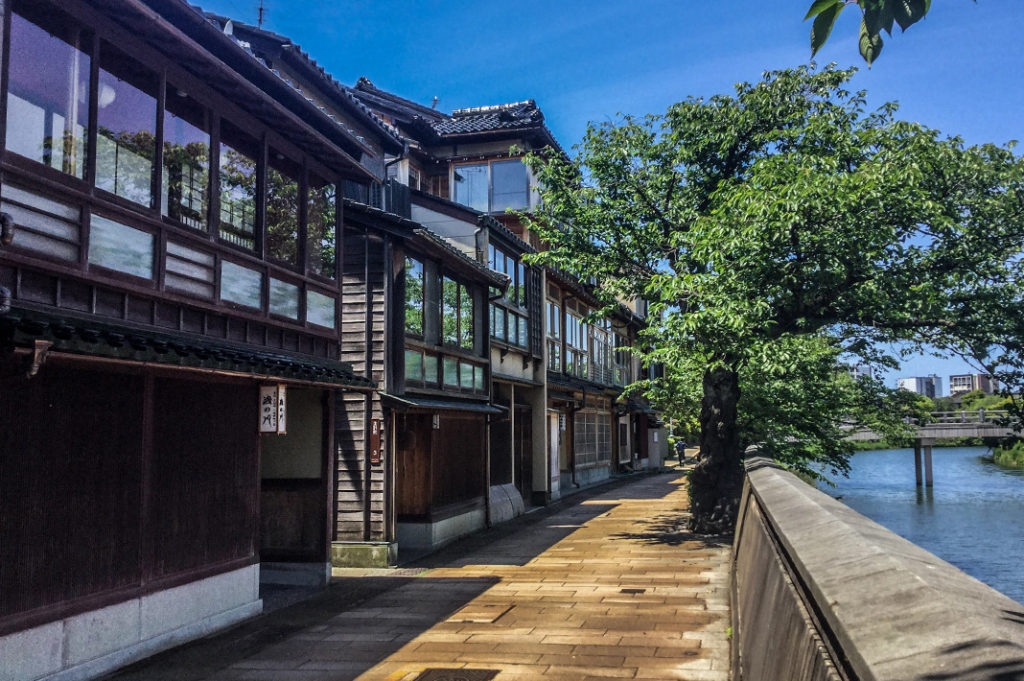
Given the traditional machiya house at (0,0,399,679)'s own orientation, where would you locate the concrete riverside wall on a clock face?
The concrete riverside wall is roughly at 1 o'clock from the traditional machiya house.

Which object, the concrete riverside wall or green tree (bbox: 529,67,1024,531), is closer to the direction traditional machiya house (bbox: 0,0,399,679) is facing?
the concrete riverside wall

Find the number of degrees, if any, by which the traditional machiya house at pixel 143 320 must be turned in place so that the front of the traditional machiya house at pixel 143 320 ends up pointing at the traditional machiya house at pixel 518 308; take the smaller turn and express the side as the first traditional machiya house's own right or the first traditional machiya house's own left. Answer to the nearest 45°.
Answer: approximately 90° to the first traditional machiya house's own left

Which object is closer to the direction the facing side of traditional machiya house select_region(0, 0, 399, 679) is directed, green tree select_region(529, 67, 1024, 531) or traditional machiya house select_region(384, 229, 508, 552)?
the green tree

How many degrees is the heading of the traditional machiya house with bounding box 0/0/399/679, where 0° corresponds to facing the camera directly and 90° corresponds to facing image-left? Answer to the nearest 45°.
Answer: approximately 315°

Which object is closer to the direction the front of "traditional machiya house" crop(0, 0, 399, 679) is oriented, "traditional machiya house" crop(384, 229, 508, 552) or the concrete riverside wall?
the concrete riverside wall

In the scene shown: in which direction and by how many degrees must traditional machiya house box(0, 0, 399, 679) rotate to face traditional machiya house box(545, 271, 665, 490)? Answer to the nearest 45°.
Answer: approximately 90° to its left

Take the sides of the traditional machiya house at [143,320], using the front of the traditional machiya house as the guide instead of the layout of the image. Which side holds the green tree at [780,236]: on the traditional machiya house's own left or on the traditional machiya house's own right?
on the traditional machiya house's own left

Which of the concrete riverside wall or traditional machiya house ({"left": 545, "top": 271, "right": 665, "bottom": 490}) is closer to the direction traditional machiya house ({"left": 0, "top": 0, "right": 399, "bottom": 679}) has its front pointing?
the concrete riverside wall

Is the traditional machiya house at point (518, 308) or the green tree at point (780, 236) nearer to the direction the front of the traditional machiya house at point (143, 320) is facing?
the green tree

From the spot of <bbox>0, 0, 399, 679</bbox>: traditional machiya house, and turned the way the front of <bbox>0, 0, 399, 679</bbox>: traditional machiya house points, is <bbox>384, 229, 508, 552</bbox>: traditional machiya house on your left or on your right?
on your left
